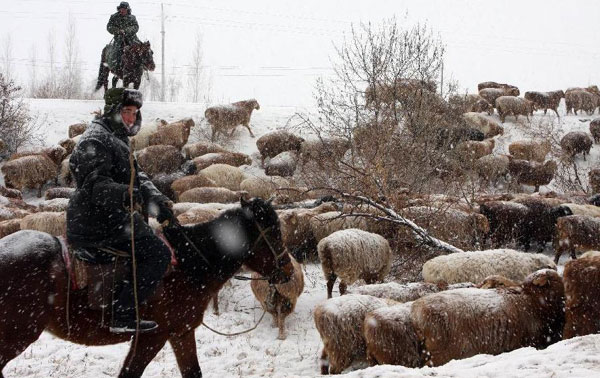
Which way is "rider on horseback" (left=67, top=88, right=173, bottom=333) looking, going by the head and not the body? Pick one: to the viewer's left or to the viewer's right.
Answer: to the viewer's right

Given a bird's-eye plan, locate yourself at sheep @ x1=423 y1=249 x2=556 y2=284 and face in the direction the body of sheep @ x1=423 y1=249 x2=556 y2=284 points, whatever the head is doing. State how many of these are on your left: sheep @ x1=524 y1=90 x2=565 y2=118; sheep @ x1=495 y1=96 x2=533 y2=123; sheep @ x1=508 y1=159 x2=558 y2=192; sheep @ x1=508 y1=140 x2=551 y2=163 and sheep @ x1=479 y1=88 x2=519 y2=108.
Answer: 5

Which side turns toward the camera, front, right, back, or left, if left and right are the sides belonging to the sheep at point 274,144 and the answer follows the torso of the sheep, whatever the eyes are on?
right

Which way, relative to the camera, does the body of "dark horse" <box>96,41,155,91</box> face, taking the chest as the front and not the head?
to the viewer's right

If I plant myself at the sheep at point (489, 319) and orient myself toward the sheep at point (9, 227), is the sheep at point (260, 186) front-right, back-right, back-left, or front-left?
front-right
